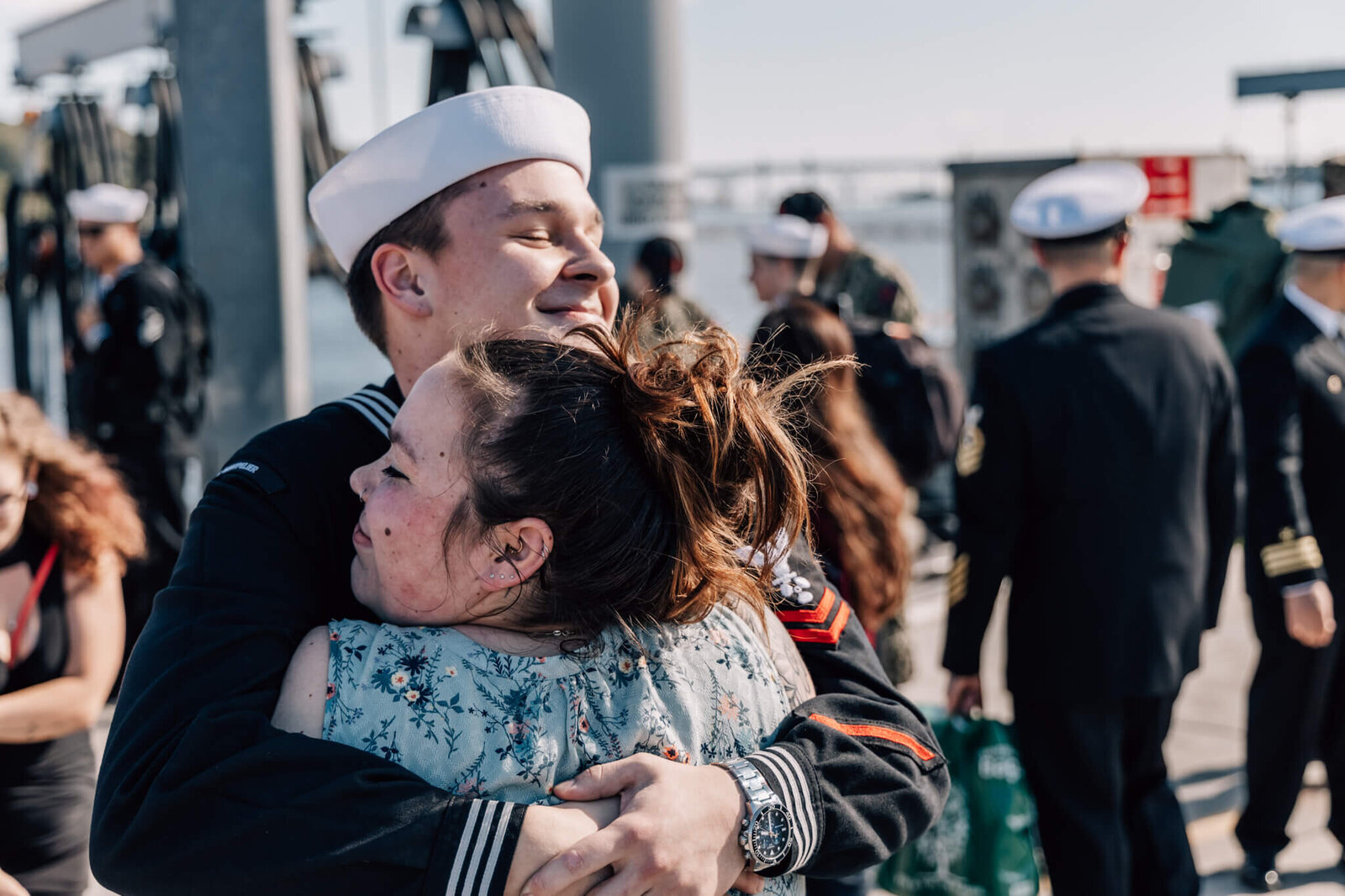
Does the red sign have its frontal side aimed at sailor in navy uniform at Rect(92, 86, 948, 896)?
yes

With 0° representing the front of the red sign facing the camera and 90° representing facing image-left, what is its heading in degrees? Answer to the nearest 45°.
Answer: approximately 0°

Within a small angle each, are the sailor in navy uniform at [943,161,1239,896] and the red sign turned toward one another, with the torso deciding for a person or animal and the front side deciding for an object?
yes

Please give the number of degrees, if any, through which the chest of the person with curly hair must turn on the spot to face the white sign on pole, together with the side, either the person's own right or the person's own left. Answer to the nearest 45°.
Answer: approximately 180°

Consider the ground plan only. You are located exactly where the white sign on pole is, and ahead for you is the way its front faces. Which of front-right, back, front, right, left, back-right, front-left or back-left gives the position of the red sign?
back-left

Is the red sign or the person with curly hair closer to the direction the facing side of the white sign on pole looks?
the person with curly hair

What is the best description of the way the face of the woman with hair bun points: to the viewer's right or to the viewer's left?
to the viewer's left

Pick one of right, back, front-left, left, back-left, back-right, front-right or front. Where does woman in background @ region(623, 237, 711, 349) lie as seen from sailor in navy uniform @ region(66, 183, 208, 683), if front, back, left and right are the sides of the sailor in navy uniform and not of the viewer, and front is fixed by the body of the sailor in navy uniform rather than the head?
back-left
